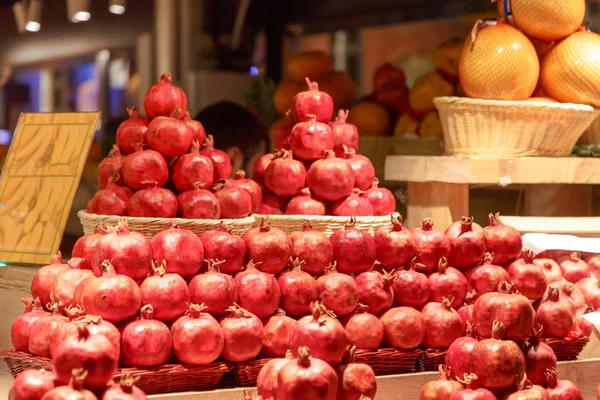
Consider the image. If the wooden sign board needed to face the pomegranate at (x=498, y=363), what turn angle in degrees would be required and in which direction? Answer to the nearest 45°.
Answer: approximately 45° to its left

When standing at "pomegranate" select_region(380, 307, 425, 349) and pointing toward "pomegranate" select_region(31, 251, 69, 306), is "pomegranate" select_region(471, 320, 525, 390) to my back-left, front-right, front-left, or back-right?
back-left

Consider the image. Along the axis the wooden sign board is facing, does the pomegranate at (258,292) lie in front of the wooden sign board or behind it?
in front

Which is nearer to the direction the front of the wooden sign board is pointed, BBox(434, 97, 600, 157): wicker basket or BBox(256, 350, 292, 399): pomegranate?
the pomegranate

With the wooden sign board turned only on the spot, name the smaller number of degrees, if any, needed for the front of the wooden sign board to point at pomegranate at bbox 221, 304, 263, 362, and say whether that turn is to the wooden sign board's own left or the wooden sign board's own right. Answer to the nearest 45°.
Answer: approximately 45° to the wooden sign board's own left

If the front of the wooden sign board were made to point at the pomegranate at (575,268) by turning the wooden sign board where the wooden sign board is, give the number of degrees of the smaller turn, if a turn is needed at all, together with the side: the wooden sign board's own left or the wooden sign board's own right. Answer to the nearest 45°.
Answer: approximately 45° to the wooden sign board's own left

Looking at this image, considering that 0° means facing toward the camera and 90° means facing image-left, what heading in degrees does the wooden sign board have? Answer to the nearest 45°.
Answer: approximately 0°

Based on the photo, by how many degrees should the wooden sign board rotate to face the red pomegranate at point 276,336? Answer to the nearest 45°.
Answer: approximately 45° to its left

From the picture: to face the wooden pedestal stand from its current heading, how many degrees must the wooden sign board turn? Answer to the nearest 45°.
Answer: approximately 90° to its left

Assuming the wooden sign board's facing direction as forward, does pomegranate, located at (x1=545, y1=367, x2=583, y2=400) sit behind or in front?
in front

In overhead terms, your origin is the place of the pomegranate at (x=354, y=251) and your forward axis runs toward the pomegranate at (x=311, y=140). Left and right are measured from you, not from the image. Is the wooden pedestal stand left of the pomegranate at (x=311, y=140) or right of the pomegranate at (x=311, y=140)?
right

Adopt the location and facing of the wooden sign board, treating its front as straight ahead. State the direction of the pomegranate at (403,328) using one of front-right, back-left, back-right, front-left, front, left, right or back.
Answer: front-left

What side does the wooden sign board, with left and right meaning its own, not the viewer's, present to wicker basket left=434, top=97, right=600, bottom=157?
left
